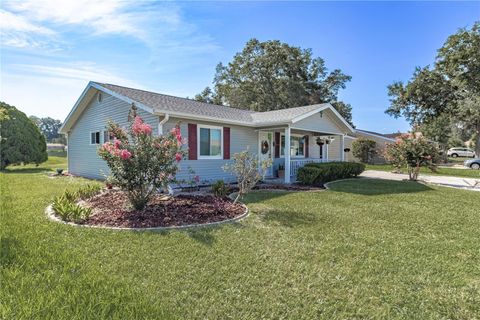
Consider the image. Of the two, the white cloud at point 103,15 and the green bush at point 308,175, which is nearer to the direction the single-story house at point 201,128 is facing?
the green bush

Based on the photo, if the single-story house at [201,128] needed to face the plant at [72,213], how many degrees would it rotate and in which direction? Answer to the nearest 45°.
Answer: approximately 45° to its right

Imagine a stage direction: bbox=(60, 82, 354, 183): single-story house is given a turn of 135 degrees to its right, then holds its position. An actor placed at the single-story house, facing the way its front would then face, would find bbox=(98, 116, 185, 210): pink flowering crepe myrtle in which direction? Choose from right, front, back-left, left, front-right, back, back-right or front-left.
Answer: left

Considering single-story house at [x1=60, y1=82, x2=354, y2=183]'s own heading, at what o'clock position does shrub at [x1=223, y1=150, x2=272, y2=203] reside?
The shrub is roughly at 1 o'clock from the single-story house.

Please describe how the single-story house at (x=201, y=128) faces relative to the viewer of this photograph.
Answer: facing the viewer and to the right of the viewer

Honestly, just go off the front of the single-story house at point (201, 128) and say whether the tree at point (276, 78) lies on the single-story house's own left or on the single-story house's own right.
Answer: on the single-story house's own left

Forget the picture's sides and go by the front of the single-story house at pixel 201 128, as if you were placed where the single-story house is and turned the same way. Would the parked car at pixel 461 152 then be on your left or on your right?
on your left

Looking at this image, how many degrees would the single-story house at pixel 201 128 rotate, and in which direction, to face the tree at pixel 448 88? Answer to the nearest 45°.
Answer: approximately 90° to its left
